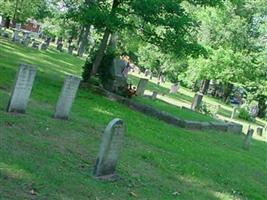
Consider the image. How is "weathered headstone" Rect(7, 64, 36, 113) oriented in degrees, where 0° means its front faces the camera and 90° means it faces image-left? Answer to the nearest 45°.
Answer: approximately 0°

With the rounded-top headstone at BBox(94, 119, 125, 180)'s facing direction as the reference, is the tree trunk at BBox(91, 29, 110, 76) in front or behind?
behind

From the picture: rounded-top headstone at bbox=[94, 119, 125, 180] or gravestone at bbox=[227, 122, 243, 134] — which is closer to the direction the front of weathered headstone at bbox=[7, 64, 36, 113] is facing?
the rounded-top headstone

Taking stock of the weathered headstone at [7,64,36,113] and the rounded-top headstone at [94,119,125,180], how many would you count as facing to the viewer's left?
0

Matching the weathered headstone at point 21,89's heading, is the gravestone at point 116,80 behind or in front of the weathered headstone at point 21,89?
behind

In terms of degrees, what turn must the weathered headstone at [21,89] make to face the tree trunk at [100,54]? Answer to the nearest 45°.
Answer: approximately 180°

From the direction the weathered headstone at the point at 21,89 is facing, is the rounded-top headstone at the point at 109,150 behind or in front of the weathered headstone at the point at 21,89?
in front

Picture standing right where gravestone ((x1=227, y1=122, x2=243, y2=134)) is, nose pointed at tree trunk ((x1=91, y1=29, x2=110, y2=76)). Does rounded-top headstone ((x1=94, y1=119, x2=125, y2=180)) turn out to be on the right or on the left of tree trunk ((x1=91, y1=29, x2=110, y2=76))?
left

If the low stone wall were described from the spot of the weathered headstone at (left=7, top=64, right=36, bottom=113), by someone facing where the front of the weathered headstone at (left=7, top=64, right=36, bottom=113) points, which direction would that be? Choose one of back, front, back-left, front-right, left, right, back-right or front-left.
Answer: back-left

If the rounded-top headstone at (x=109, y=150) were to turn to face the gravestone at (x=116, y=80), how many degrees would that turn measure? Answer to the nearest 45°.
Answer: approximately 135° to its left

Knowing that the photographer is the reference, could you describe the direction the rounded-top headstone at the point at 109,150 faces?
facing the viewer and to the right of the viewer

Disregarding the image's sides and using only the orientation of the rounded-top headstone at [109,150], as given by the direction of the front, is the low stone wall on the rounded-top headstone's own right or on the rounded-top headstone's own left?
on the rounded-top headstone's own left
